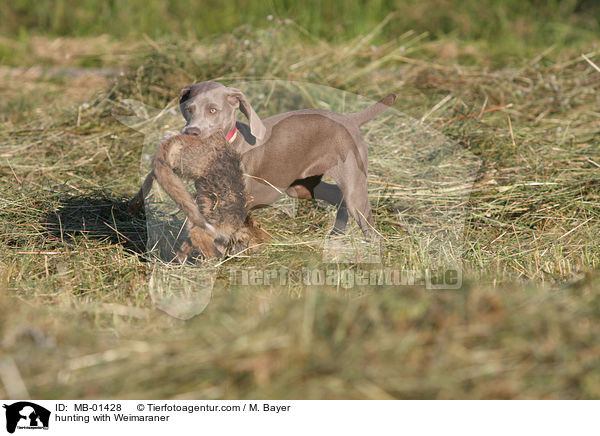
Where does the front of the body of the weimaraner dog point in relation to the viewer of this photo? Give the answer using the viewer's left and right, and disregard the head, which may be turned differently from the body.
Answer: facing to the left of the viewer
